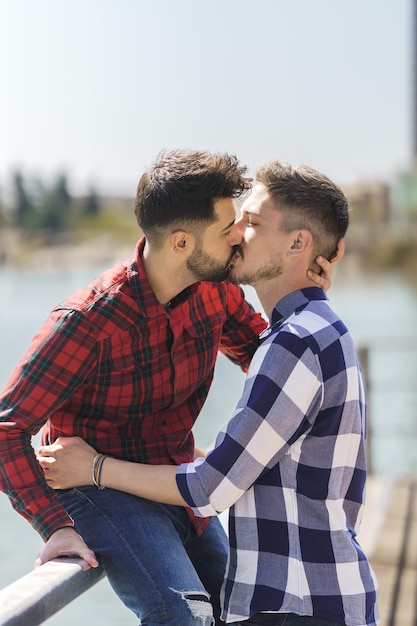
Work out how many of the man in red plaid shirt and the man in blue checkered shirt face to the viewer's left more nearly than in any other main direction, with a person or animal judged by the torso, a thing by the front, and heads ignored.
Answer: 1

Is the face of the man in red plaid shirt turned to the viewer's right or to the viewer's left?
to the viewer's right

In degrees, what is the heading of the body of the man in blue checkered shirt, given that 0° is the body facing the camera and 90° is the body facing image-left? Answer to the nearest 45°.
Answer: approximately 90°

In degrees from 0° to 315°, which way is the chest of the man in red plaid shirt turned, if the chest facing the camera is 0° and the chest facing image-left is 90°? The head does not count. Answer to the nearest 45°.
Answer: approximately 315°
